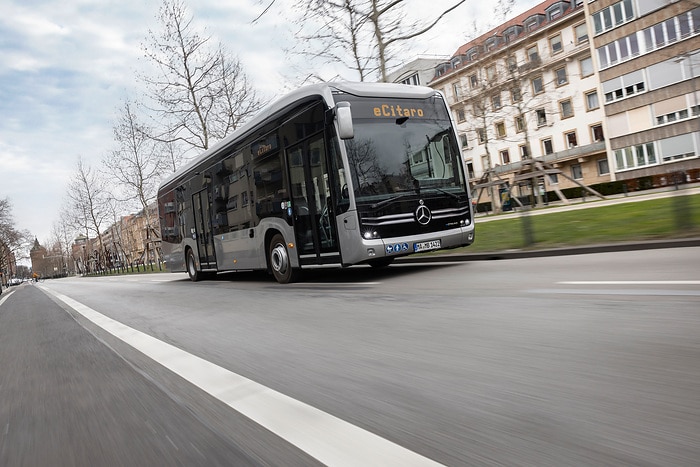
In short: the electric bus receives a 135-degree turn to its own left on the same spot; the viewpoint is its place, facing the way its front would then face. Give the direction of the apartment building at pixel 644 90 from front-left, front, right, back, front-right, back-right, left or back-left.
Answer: front-right

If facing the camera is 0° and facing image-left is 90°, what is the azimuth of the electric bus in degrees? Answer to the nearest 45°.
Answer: approximately 315°
